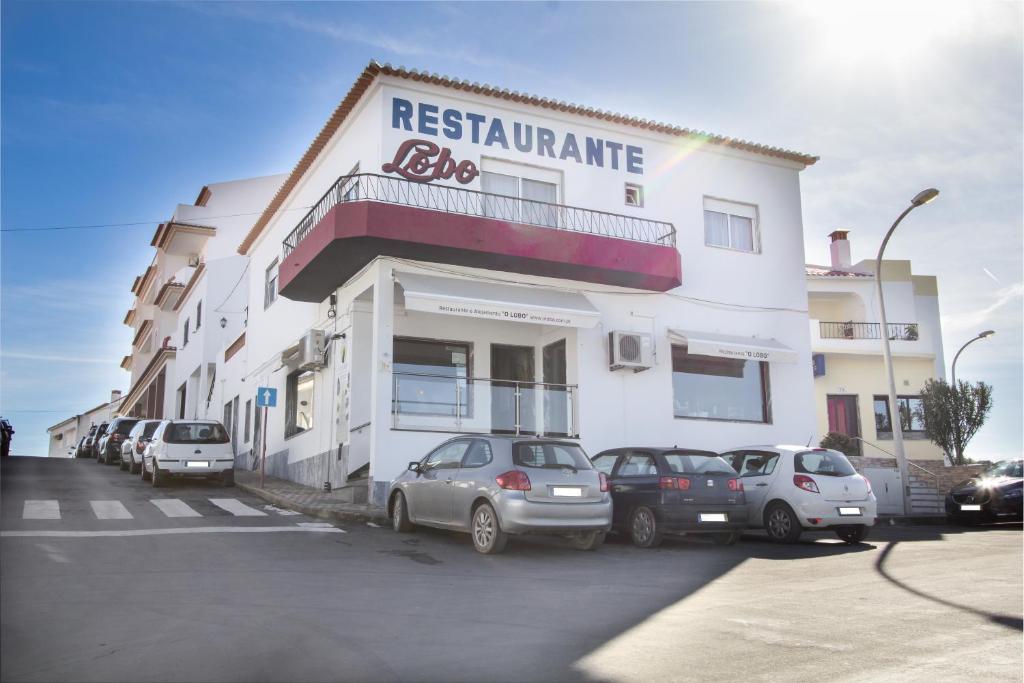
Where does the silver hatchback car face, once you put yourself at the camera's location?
facing away from the viewer and to the left of the viewer

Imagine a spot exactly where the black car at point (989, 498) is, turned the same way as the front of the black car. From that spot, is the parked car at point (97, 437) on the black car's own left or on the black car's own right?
on the black car's own right

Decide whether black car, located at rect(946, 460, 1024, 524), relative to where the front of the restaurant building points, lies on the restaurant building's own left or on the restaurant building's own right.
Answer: on the restaurant building's own left

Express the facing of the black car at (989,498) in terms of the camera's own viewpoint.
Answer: facing the viewer and to the left of the viewer

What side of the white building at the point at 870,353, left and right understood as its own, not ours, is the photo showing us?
front

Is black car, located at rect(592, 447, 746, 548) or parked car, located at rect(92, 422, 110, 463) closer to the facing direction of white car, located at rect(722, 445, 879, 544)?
the parked car

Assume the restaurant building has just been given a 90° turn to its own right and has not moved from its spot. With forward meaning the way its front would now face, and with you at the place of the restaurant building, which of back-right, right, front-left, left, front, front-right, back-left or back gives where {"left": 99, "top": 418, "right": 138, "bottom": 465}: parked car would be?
right

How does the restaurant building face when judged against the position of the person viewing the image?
facing the viewer and to the right of the viewer

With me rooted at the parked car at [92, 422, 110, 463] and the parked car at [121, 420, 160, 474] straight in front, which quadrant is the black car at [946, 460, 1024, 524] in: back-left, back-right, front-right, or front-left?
front-left

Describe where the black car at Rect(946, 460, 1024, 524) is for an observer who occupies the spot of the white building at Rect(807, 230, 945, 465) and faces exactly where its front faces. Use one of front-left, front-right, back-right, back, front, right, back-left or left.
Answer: front

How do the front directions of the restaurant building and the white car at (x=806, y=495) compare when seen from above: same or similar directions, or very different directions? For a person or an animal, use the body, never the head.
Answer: very different directions

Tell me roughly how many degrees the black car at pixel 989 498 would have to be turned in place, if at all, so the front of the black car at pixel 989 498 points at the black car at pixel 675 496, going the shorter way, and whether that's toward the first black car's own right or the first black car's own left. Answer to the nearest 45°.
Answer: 0° — it already faces it

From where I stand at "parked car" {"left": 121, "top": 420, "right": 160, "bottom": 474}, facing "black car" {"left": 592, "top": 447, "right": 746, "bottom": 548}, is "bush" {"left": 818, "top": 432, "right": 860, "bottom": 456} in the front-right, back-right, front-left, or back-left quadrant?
front-left

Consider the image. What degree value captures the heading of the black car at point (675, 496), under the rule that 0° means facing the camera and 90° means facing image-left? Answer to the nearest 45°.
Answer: approximately 135°

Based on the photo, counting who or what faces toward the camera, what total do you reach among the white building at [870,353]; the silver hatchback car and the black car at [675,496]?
1
